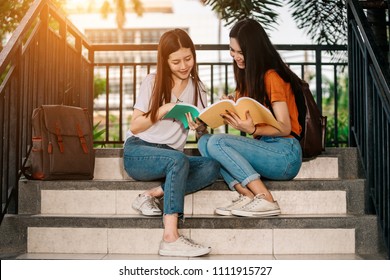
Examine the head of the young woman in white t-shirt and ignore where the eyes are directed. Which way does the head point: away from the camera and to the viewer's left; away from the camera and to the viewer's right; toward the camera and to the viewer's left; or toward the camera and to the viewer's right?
toward the camera and to the viewer's right

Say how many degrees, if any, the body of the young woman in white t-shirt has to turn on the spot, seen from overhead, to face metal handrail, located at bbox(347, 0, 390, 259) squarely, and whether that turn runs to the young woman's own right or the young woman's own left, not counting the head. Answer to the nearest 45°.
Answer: approximately 45° to the young woman's own left

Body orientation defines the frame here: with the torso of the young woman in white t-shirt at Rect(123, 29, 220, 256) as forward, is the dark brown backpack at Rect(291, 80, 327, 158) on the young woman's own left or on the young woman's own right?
on the young woman's own left

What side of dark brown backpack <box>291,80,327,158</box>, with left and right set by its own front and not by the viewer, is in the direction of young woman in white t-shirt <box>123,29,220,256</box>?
back

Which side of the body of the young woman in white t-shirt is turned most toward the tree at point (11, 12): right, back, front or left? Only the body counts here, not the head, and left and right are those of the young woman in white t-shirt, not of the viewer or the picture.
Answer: back

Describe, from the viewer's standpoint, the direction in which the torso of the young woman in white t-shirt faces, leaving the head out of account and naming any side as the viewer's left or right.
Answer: facing the viewer and to the right of the viewer

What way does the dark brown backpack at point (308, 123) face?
to the viewer's right

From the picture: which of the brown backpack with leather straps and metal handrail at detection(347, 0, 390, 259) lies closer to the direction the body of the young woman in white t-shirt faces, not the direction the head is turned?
the metal handrail

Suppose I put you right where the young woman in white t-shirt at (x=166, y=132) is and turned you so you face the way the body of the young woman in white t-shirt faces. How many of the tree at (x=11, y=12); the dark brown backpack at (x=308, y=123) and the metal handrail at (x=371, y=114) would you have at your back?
1

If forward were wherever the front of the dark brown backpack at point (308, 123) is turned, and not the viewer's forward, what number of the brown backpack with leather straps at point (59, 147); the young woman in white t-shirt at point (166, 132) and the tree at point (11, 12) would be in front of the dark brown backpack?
0

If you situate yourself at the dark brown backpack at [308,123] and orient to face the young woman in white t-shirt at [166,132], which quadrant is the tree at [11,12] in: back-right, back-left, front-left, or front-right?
front-right

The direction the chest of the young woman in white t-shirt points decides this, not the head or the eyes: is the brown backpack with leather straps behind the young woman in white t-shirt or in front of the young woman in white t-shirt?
behind
